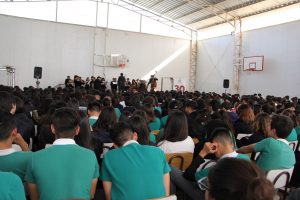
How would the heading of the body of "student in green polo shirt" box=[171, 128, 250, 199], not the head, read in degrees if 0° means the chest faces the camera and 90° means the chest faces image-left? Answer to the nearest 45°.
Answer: approximately 135°

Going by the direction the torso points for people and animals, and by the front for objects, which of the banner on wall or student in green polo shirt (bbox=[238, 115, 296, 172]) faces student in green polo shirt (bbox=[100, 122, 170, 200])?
the banner on wall

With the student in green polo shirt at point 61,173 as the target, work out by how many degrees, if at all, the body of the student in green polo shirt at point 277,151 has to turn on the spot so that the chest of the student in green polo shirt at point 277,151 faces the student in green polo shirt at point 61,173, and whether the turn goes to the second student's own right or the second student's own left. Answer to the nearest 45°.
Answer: approximately 90° to the second student's own left

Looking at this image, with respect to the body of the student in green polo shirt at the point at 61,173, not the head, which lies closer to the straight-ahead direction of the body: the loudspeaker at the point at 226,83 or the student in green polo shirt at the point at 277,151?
the loudspeaker

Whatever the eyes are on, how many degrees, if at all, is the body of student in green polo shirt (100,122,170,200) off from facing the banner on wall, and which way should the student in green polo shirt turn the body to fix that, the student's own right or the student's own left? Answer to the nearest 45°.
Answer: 0° — they already face it

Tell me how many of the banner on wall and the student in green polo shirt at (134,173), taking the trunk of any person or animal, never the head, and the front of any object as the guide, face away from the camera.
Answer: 1

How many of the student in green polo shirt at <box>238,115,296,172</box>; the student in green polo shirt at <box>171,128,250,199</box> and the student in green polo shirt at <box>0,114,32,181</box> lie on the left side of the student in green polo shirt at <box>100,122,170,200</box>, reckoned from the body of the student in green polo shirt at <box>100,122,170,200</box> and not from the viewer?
1

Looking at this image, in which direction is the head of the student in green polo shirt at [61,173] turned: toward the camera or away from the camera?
away from the camera

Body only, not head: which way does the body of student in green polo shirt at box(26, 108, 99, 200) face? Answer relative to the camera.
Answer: away from the camera

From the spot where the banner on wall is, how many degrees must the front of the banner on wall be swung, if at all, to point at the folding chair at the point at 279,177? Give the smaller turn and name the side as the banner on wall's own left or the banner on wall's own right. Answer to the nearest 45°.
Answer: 0° — it already faces it

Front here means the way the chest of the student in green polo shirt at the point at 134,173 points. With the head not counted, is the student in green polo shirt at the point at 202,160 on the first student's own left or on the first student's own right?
on the first student's own right

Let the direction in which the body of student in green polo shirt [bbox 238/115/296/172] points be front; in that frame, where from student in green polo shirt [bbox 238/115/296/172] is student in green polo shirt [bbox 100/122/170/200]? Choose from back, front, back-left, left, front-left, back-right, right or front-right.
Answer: left

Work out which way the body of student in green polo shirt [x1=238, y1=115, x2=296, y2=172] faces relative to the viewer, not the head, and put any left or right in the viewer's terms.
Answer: facing away from the viewer and to the left of the viewer

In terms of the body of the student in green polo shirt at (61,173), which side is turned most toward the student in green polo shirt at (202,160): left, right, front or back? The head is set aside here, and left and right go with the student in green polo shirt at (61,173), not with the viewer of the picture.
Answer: right
